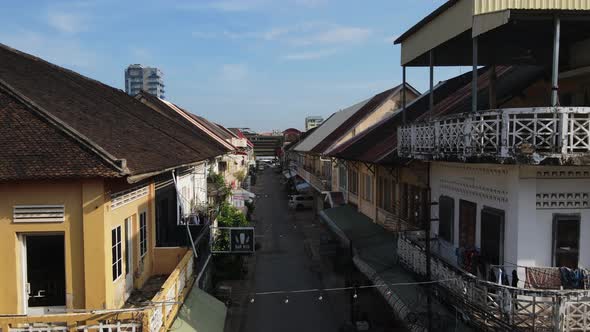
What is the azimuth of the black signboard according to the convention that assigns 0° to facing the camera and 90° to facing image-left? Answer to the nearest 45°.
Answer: approximately 0°
